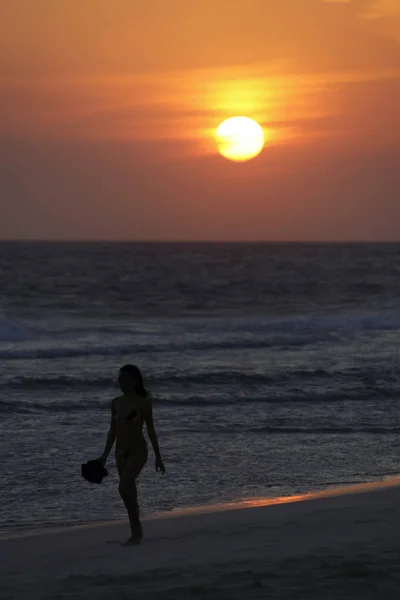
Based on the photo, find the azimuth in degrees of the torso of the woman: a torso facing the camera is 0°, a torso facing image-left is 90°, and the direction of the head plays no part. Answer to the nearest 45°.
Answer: approximately 45°
